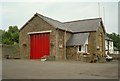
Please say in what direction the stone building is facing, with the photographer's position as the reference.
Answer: facing the viewer and to the left of the viewer

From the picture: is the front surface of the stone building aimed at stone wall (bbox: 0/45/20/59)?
no
